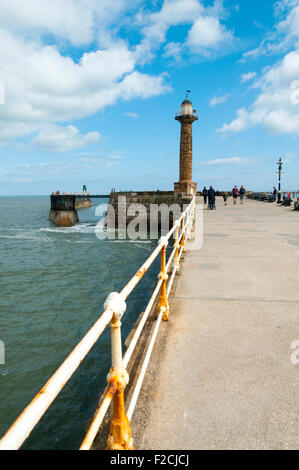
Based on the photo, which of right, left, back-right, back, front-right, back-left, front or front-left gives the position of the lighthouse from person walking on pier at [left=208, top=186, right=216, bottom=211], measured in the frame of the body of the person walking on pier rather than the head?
front

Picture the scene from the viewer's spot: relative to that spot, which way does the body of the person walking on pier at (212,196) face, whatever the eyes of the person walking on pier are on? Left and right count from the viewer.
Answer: facing away from the viewer

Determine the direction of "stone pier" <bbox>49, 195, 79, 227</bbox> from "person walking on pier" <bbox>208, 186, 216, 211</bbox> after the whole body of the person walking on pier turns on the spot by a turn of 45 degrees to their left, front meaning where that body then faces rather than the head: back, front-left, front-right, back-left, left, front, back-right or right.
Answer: front

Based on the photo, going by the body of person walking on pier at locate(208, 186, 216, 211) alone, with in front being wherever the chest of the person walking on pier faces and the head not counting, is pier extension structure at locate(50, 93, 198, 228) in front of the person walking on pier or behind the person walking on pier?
in front
